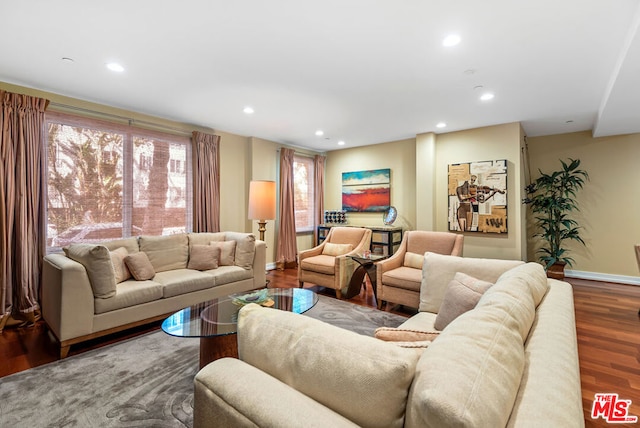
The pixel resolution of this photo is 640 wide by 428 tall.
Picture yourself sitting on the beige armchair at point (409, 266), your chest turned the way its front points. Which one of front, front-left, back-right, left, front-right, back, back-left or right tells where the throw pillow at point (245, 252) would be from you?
front-right

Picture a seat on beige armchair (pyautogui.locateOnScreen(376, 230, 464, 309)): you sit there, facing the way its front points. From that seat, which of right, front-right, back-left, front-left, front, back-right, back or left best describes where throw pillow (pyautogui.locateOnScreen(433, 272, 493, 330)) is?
front-left

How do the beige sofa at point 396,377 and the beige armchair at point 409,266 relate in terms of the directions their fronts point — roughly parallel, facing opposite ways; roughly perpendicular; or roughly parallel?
roughly perpendicular

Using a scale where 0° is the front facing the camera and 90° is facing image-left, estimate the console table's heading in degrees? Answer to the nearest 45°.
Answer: approximately 45°

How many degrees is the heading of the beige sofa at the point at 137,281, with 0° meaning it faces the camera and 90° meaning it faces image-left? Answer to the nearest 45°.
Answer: approximately 315°

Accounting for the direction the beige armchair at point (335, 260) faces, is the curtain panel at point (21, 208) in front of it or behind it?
in front

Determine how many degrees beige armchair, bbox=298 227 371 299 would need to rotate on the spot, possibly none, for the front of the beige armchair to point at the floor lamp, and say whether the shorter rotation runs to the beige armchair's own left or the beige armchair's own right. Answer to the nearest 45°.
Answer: approximately 45° to the beige armchair's own right

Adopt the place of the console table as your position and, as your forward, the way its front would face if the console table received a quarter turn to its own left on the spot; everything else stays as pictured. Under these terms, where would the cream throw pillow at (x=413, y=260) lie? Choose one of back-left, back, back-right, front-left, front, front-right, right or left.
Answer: front-right

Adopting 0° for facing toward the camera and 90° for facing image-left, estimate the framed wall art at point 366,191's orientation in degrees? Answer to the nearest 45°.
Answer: approximately 45°

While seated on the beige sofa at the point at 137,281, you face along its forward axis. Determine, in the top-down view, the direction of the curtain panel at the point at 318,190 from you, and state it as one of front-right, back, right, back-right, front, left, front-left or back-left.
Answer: left

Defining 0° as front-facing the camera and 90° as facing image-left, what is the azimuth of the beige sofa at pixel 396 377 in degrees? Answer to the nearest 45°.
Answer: approximately 135°

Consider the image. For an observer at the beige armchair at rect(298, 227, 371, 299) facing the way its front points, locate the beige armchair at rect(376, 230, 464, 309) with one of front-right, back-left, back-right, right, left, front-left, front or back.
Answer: left
